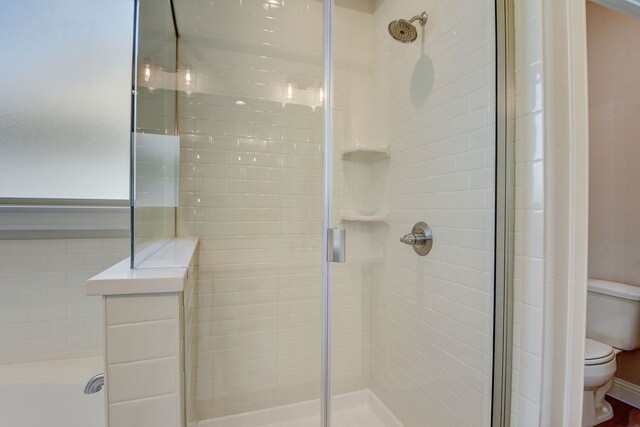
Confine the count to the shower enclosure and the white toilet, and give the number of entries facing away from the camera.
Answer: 0

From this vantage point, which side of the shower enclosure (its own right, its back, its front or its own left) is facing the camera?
front

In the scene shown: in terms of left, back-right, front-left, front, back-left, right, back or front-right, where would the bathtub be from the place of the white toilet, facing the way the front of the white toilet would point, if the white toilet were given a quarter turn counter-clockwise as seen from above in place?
right

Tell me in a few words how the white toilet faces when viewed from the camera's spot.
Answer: facing the viewer and to the left of the viewer

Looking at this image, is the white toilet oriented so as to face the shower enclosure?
yes

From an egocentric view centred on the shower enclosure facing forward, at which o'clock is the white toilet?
The white toilet is roughly at 9 o'clock from the shower enclosure.

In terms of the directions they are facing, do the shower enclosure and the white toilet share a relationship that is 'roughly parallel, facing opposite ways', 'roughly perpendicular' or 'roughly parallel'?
roughly perpendicular
